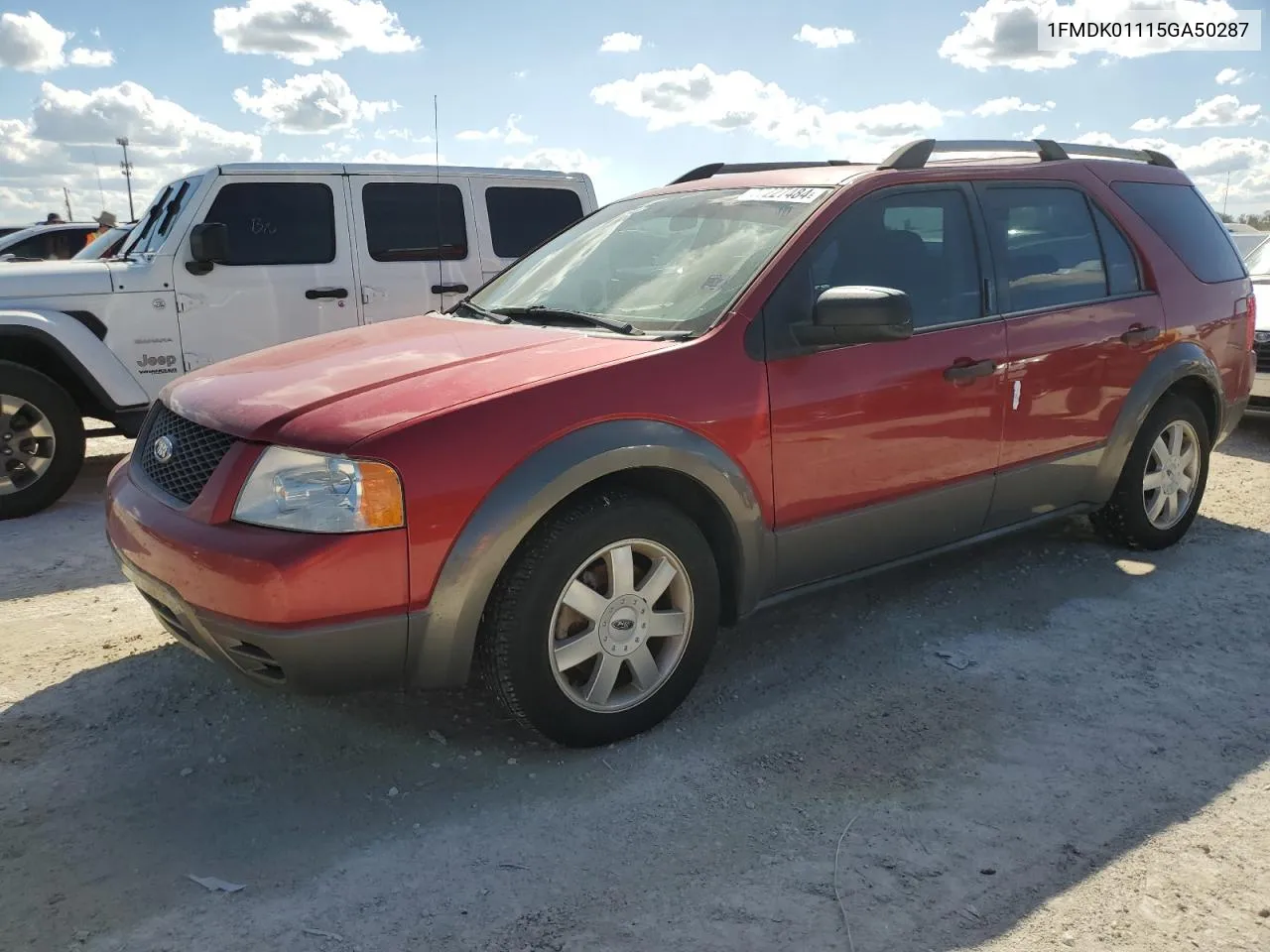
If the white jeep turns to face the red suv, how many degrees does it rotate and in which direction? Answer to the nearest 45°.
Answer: approximately 90° to its left

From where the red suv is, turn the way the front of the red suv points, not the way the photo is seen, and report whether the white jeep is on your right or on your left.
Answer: on your right

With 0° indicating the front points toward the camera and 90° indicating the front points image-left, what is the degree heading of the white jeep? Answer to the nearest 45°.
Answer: approximately 90°

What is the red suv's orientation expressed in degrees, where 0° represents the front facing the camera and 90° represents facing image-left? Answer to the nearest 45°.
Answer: approximately 45°

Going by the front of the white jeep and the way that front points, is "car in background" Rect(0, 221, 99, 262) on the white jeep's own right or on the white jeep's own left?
on the white jeep's own right
